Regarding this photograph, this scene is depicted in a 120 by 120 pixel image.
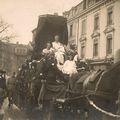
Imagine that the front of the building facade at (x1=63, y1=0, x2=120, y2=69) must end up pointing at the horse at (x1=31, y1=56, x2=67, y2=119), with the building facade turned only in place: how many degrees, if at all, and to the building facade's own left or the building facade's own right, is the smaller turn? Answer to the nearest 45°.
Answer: approximately 45° to the building facade's own left

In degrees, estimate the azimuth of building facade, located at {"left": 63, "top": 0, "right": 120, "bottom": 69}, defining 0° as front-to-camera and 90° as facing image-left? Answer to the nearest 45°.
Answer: approximately 45°
